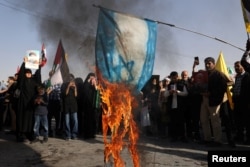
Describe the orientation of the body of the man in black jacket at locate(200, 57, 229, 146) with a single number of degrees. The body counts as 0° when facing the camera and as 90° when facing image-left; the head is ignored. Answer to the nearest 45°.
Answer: approximately 45°

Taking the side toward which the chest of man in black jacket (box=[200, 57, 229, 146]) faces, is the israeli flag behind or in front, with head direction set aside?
in front
